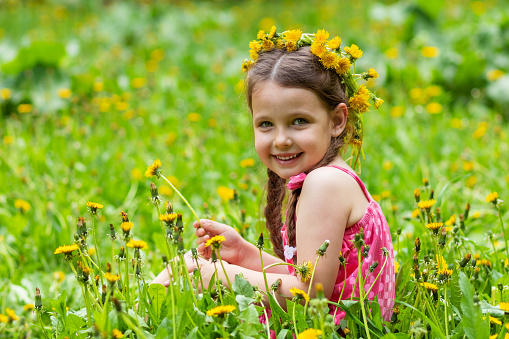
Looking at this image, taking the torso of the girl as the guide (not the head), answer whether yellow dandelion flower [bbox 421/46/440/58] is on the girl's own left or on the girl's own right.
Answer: on the girl's own right

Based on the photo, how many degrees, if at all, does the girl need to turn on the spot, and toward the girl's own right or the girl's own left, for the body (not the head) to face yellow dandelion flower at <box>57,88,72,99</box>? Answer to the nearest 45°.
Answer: approximately 45° to the girl's own right

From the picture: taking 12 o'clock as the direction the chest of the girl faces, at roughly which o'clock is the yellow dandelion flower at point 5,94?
The yellow dandelion flower is roughly at 2 o'clock from the girl.

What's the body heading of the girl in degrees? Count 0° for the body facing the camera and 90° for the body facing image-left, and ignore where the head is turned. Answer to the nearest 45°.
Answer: approximately 90°
